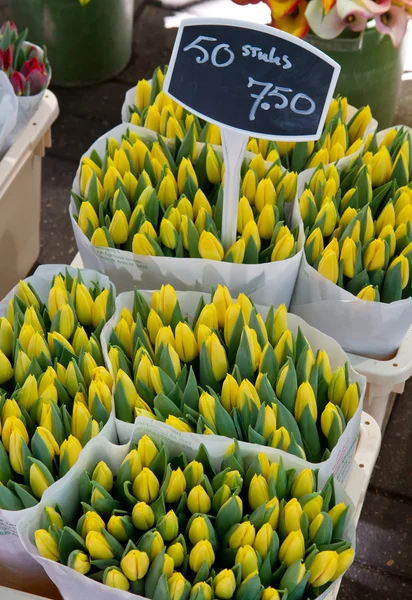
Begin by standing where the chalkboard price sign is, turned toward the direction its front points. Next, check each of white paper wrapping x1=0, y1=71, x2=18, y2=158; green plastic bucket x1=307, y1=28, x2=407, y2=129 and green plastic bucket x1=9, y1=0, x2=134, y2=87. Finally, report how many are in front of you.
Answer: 0

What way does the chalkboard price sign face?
toward the camera

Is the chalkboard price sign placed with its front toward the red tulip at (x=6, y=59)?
no

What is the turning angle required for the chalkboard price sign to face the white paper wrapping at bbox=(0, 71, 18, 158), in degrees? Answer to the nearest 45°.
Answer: approximately 135° to its right

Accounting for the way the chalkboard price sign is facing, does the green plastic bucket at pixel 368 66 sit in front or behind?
behind

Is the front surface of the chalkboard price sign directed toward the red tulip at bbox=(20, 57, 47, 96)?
no

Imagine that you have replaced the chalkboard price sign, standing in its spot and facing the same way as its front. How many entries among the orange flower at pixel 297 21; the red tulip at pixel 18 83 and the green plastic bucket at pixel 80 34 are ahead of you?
0

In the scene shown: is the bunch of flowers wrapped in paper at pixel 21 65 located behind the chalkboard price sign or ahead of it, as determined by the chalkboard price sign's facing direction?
behind

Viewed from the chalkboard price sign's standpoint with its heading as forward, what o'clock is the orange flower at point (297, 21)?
The orange flower is roughly at 6 o'clock from the chalkboard price sign.

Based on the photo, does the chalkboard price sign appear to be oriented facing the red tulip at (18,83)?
no

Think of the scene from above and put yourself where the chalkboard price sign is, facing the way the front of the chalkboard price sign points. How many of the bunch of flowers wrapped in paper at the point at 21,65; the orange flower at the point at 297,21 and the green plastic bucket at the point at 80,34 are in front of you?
0

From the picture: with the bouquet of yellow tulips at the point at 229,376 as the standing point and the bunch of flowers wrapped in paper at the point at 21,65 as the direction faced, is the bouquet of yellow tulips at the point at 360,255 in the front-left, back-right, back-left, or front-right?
front-right
